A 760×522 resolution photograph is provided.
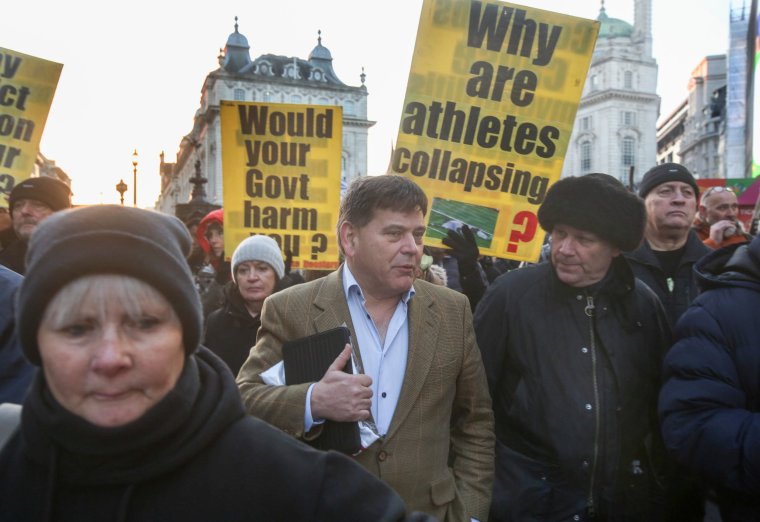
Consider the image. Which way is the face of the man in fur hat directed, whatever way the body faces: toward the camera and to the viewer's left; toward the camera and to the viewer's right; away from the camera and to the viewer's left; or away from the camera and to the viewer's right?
toward the camera and to the viewer's left

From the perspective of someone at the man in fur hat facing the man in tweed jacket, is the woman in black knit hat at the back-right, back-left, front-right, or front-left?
front-left

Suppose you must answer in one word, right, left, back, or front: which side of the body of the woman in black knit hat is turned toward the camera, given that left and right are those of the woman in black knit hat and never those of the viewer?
front

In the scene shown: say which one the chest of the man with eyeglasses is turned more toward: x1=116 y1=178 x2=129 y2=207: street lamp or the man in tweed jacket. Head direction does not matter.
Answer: the man in tweed jacket

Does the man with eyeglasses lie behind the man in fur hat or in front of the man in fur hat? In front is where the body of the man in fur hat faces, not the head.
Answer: behind

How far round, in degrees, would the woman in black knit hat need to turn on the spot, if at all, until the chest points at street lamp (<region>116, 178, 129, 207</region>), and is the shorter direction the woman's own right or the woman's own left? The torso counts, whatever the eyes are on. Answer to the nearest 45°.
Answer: approximately 180°

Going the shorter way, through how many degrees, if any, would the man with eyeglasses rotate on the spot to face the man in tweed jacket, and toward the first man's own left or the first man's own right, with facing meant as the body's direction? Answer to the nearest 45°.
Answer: approximately 45° to the first man's own right

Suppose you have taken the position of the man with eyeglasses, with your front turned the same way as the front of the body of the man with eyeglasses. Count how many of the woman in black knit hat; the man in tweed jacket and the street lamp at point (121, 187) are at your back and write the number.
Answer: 1

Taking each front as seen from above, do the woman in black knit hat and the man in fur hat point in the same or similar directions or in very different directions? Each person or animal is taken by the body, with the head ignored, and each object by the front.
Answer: same or similar directions

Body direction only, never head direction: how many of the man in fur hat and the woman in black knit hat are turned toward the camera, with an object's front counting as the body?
2

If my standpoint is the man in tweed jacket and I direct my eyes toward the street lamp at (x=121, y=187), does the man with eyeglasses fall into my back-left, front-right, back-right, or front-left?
front-right

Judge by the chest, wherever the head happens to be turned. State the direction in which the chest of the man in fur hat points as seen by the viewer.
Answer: toward the camera

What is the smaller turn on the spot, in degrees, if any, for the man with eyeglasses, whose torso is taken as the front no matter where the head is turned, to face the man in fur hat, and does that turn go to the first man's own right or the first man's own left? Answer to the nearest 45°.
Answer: approximately 45° to the first man's own right

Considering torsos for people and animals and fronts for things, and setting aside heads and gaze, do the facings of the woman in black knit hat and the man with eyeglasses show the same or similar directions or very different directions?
same or similar directions

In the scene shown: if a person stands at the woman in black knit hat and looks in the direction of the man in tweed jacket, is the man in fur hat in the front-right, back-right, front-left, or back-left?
front-right

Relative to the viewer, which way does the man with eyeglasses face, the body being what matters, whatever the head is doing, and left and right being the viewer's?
facing the viewer and to the right of the viewer
